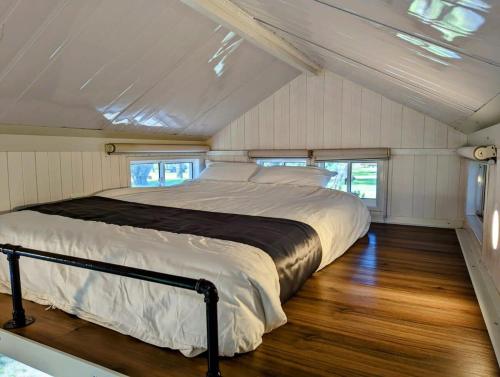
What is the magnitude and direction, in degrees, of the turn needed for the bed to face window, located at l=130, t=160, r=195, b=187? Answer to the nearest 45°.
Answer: approximately 135° to its right

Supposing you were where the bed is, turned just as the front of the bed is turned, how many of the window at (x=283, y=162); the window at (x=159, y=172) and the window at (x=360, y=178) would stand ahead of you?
0

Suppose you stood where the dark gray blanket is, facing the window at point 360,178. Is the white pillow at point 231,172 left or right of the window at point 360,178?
left

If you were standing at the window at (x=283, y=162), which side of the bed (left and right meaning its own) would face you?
back

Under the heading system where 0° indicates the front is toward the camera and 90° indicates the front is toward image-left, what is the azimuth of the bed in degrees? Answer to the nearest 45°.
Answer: approximately 45°

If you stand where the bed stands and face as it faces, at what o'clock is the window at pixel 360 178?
The window is roughly at 6 o'clock from the bed.
